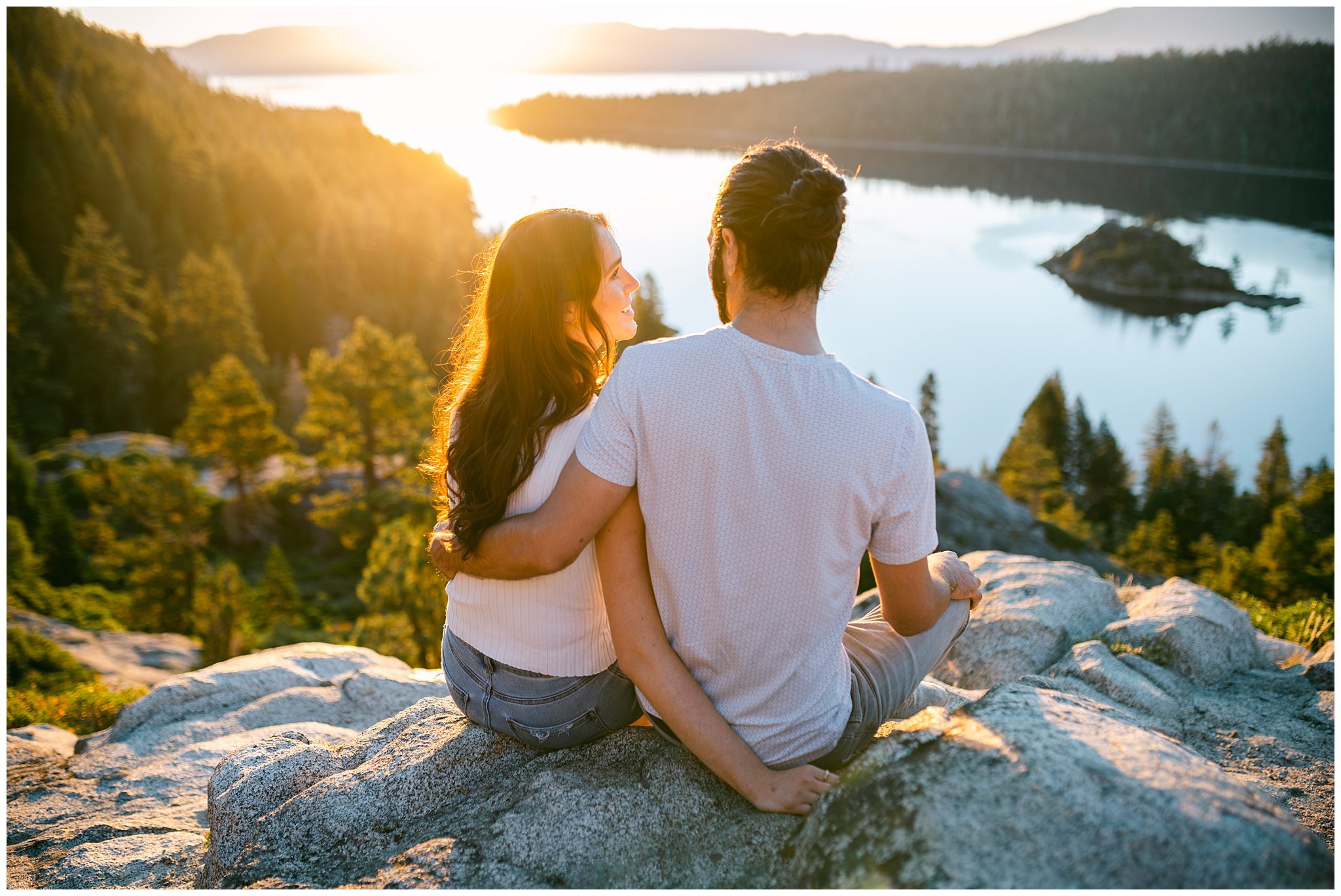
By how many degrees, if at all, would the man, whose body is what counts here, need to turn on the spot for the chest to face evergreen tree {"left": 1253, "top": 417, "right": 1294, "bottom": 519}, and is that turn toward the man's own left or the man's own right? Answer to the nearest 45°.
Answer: approximately 45° to the man's own right

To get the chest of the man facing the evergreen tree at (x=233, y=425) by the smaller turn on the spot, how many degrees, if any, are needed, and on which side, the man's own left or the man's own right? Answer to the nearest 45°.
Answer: approximately 45° to the man's own left

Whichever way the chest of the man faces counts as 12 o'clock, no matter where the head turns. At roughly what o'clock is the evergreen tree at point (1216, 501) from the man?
The evergreen tree is roughly at 1 o'clock from the man.

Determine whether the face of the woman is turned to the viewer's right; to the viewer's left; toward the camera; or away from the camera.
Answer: to the viewer's right

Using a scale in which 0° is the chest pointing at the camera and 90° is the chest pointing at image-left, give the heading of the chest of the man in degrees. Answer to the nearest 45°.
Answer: approximately 180°

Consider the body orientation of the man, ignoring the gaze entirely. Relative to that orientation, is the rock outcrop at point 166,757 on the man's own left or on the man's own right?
on the man's own left

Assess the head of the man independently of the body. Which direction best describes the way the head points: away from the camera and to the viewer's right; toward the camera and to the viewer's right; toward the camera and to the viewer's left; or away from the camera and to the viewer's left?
away from the camera and to the viewer's left
